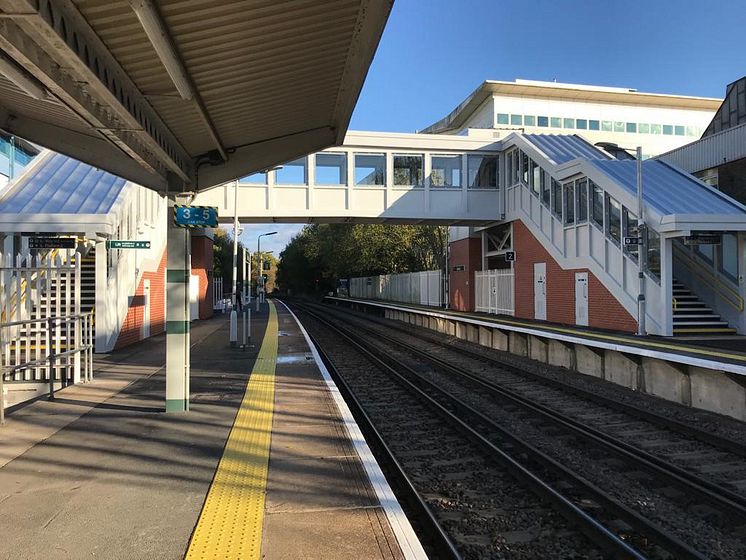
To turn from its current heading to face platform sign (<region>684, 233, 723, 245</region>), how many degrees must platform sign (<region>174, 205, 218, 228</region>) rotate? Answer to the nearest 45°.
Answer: approximately 90° to its left

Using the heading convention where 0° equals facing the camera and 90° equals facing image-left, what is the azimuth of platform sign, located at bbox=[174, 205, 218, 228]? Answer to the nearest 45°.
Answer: approximately 0°

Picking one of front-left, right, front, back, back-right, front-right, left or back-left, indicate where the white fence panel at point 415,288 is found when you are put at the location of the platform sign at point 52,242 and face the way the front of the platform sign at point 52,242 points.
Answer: back-left

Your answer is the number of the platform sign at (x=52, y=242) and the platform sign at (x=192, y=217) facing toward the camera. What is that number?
2

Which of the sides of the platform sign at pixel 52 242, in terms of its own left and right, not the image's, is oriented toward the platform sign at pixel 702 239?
left
